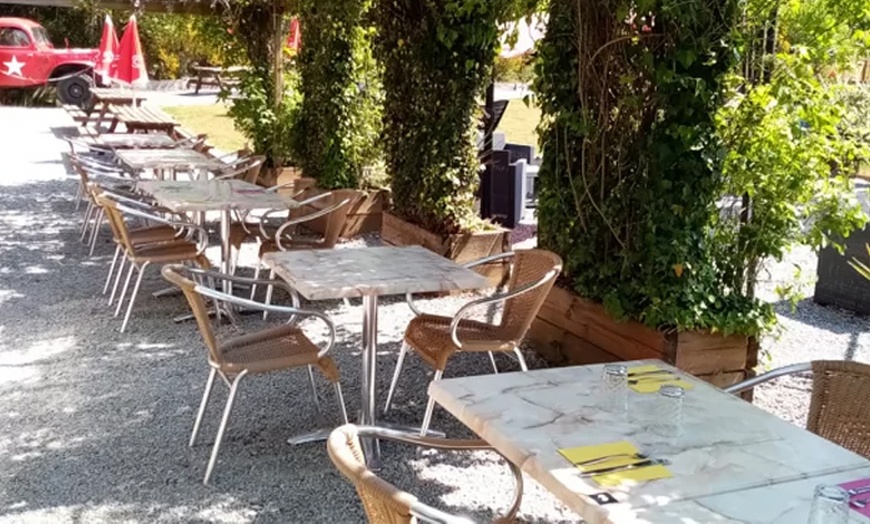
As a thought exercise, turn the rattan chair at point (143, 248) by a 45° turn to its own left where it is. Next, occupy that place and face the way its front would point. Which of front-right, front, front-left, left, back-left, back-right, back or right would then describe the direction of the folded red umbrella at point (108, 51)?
front-left

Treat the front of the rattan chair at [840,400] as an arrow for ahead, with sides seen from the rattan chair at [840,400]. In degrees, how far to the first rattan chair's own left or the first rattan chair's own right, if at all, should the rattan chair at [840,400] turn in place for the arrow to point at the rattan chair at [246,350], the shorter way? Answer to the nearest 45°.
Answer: approximately 45° to the first rattan chair's own right

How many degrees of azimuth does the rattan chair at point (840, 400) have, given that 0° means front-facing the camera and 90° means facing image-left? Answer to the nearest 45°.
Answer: approximately 45°

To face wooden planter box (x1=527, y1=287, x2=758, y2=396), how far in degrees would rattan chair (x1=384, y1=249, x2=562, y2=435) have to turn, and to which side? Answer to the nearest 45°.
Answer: approximately 180°

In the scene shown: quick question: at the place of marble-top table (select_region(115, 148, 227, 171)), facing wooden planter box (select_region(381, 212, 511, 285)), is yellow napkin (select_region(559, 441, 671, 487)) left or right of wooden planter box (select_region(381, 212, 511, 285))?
right

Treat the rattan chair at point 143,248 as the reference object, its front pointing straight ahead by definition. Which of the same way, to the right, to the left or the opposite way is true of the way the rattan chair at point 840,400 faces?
the opposite way

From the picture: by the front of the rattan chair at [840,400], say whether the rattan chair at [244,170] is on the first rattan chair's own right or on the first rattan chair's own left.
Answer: on the first rattan chair's own right

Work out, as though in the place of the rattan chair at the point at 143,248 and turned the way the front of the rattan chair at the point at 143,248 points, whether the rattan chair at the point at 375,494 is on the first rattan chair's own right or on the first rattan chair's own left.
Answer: on the first rattan chair's own right

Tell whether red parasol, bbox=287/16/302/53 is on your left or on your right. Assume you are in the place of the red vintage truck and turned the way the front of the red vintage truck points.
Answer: on your left

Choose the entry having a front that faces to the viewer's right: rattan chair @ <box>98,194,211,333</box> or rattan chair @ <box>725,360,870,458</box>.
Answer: rattan chair @ <box>98,194,211,333</box>

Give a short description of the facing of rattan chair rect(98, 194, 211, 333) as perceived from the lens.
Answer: facing to the right of the viewer
